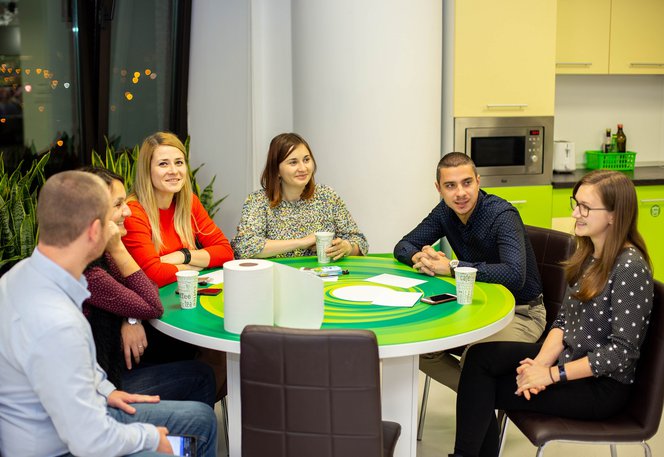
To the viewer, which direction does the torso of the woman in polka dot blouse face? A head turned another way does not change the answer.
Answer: to the viewer's left

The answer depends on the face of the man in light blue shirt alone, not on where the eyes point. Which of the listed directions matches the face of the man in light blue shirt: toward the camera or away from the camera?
away from the camera

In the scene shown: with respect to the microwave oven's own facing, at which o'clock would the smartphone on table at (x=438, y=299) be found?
The smartphone on table is roughly at 12 o'clock from the microwave oven.

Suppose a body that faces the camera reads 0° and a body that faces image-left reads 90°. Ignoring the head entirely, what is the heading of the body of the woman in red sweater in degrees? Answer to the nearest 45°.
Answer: approximately 315°

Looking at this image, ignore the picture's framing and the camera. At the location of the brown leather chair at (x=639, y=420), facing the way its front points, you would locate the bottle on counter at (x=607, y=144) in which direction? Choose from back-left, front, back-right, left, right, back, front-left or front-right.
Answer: right

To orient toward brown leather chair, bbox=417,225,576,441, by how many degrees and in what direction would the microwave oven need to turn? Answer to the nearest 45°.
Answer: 0° — it already faces it

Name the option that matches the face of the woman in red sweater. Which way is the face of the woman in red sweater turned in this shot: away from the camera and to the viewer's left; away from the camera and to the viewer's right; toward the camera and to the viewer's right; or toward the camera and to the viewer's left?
toward the camera and to the viewer's right

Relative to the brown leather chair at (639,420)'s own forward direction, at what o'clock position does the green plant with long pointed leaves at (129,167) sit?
The green plant with long pointed leaves is roughly at 1 o'clock from the brown leather chair.
